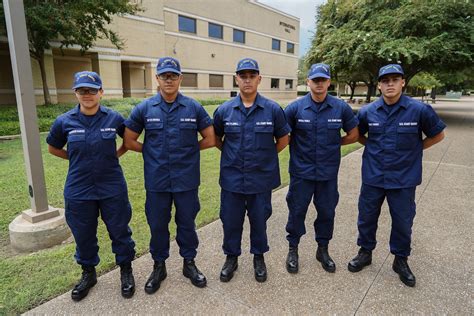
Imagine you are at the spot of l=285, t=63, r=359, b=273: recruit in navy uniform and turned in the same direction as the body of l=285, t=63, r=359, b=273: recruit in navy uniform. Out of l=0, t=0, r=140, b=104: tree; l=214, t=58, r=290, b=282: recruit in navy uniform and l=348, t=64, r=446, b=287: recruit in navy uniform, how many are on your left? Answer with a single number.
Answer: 1

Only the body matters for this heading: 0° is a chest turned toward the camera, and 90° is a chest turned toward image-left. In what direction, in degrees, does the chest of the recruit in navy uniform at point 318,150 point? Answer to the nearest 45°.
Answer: approximately 0°

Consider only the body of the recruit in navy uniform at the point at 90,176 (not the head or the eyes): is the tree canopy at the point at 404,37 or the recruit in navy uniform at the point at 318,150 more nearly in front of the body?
the recruit in navy uniform

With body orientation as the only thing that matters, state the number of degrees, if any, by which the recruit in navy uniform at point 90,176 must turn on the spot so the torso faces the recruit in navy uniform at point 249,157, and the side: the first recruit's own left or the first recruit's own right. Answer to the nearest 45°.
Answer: approximately 90° to the first recruit's own left

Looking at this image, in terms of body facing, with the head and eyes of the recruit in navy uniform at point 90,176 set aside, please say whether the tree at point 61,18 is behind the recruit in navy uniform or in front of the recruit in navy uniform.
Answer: behind

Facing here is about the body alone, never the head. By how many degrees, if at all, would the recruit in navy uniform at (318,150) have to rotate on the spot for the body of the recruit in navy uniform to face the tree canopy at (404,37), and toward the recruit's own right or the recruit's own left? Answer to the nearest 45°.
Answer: approximately 180°

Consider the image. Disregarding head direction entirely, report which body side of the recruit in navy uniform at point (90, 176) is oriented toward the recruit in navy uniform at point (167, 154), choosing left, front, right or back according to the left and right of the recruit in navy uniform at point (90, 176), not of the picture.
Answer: left

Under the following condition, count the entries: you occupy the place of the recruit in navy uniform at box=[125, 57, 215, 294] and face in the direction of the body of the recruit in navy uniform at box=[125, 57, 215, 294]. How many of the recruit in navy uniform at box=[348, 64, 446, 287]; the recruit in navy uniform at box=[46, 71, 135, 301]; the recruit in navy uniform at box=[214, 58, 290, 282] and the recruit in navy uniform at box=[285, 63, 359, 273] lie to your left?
3
